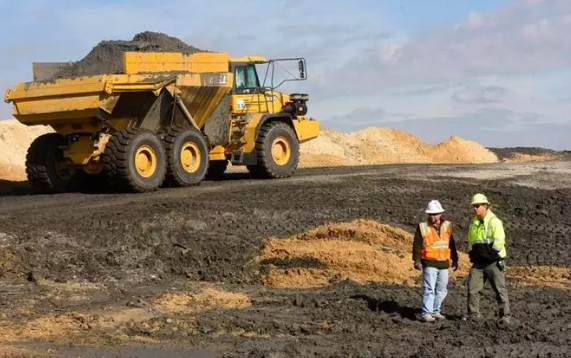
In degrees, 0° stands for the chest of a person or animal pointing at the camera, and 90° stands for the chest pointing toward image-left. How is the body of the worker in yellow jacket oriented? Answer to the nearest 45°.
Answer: approximately 45°

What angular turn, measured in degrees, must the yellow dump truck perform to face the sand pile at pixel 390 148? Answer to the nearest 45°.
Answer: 0° — it already faces it

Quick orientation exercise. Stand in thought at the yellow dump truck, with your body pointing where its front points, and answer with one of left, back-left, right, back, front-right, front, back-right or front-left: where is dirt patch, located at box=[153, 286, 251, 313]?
back-right

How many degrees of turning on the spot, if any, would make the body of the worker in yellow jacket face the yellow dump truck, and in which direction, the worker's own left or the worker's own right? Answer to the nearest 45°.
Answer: approximately 90° to the worker's own right

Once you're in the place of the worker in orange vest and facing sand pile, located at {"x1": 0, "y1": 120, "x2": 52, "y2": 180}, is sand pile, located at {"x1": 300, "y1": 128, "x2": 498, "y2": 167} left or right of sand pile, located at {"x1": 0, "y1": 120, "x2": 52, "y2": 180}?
right

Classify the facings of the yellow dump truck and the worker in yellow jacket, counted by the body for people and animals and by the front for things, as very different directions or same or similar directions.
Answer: very different directions

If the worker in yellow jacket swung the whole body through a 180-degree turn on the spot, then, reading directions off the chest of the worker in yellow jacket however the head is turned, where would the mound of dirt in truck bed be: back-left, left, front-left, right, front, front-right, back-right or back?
left

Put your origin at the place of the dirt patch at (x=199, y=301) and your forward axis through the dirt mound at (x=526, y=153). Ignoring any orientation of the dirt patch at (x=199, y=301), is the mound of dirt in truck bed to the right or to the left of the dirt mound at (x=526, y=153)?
left

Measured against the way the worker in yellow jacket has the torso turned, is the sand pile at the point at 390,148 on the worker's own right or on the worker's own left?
on the worker's own right

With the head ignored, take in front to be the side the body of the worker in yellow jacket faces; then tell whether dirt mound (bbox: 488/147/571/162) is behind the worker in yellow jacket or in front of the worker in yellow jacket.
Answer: behind

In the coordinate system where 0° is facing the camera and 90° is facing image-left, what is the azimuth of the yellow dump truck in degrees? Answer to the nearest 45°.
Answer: approximately 225°

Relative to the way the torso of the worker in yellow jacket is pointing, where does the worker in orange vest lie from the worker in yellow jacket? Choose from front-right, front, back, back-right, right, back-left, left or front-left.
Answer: front-right
